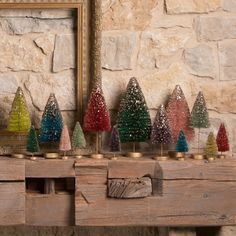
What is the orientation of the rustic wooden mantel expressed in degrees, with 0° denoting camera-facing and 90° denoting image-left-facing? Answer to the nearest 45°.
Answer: approximately 0°

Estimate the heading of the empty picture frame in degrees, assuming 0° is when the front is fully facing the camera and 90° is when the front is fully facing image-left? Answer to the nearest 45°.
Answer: approximately 0°

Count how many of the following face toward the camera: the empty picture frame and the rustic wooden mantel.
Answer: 2
